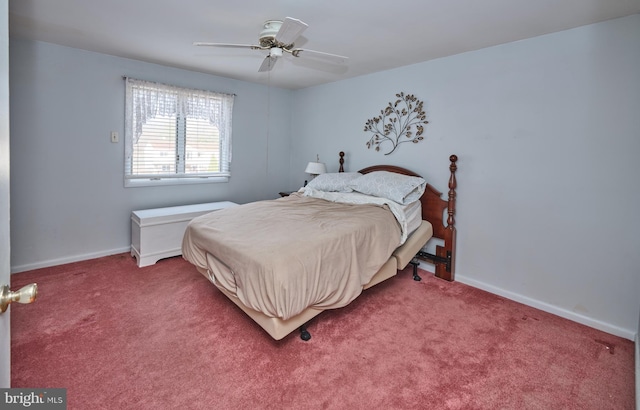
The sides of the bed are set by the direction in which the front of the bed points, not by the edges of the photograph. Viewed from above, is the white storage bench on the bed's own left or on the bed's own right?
on the bed's own right

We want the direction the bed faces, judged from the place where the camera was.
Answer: facing the viewer and to the left of the viewer
